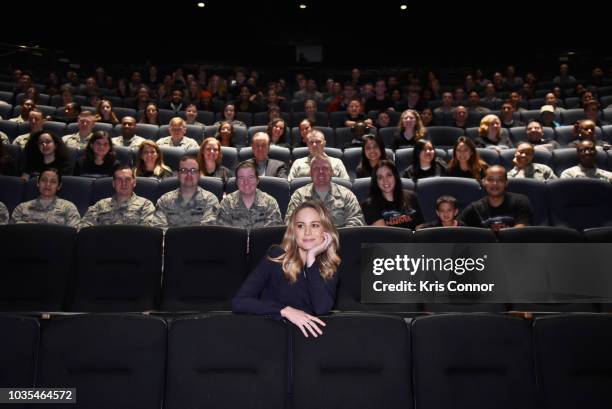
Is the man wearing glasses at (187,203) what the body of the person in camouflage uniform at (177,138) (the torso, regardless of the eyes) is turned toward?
yes

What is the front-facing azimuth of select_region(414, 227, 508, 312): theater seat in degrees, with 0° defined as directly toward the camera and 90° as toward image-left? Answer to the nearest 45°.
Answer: approximately 0°

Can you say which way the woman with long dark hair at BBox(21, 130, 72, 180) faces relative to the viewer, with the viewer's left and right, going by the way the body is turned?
facing the viewer

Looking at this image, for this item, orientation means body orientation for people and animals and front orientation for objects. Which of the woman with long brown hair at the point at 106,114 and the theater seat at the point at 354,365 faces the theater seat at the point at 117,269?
the woman with long brown hair

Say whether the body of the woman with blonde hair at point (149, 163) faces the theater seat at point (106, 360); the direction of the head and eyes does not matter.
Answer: yes

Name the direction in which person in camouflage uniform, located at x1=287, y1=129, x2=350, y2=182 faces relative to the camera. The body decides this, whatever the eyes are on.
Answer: toward the camera

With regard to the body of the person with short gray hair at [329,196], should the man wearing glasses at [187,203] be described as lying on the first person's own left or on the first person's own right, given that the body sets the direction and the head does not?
on the first person's own right

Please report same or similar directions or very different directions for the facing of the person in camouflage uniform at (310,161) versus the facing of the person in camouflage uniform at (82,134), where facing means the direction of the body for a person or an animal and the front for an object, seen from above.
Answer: same or similar directions

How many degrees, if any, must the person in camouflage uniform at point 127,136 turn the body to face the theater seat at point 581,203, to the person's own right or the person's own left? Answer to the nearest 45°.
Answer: approximately 45° to the person's own left

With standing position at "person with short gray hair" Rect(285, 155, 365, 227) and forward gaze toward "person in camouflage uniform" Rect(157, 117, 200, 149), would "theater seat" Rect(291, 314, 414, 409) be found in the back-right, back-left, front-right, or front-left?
back-left

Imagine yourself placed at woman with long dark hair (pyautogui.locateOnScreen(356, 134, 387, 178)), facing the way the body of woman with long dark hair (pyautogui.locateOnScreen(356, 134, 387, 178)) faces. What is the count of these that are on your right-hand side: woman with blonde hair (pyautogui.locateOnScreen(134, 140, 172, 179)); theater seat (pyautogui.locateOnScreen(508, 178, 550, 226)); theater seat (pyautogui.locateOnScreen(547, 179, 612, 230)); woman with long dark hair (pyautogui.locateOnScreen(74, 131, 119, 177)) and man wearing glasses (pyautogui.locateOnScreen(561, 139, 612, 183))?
2

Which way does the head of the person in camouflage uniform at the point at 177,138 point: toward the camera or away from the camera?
toward the camera

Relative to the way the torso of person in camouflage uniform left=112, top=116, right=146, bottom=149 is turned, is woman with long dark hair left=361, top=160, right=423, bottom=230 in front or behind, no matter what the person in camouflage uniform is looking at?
in front

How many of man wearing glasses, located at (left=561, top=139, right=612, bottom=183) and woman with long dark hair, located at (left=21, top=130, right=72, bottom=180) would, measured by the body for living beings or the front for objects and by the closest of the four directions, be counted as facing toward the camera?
2

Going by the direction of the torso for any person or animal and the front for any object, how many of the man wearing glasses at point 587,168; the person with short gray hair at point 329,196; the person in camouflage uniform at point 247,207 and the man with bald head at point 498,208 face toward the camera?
4
